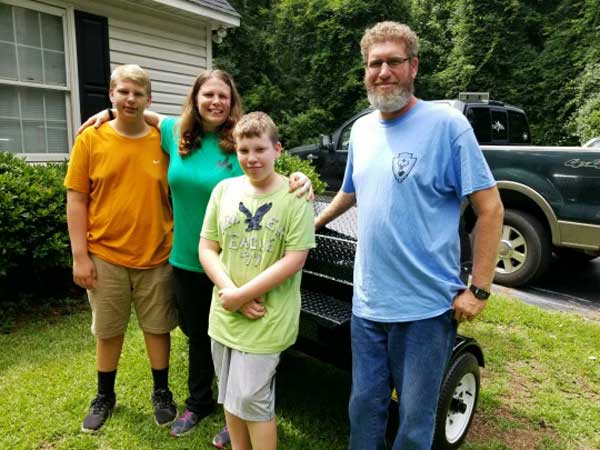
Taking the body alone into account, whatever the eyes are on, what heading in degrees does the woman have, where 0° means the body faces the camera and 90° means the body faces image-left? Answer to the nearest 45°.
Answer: approximately 0°

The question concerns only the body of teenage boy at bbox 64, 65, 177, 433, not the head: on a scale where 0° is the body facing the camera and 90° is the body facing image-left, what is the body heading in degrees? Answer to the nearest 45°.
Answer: approximately 0°

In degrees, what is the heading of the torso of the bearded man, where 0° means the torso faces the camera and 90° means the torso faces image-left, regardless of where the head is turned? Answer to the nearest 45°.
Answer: approximately 45°

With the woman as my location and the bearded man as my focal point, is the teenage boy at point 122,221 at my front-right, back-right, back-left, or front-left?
back-right

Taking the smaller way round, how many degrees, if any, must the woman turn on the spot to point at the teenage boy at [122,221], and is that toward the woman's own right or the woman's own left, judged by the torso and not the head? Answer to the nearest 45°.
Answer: approximately 135° to the woman's own right

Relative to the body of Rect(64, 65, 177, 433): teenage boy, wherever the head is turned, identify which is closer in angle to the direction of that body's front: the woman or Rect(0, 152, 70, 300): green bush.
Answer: the woman

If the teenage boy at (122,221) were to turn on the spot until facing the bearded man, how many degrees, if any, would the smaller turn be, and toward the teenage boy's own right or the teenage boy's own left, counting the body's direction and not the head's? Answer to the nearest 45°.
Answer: approximately 45° to the teenage boy's own left

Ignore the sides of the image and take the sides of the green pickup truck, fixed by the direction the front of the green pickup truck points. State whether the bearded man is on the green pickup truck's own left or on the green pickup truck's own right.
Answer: on the green pickup truck's own left
